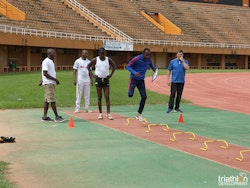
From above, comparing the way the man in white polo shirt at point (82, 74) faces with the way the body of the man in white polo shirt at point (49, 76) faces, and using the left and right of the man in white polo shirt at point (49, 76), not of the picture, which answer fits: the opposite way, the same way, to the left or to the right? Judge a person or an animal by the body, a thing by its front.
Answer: to the right

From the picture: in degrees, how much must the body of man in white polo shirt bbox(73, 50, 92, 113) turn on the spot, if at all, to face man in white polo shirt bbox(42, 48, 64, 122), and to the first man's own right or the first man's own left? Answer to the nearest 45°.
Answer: approximately 45° to the first man's own right

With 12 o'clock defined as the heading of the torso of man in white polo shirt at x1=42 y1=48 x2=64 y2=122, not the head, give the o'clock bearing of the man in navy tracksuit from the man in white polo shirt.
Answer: The man in navy tracksuit is roughly at 12 o'clock from the man in white polo shirt.

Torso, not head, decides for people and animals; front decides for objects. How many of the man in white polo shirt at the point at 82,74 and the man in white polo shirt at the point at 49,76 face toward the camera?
1

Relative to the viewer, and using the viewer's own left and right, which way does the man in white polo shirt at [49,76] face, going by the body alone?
facing to the right of the viewer

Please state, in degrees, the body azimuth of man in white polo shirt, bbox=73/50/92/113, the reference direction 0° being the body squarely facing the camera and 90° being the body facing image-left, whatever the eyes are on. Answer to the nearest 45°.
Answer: approximately 0°
